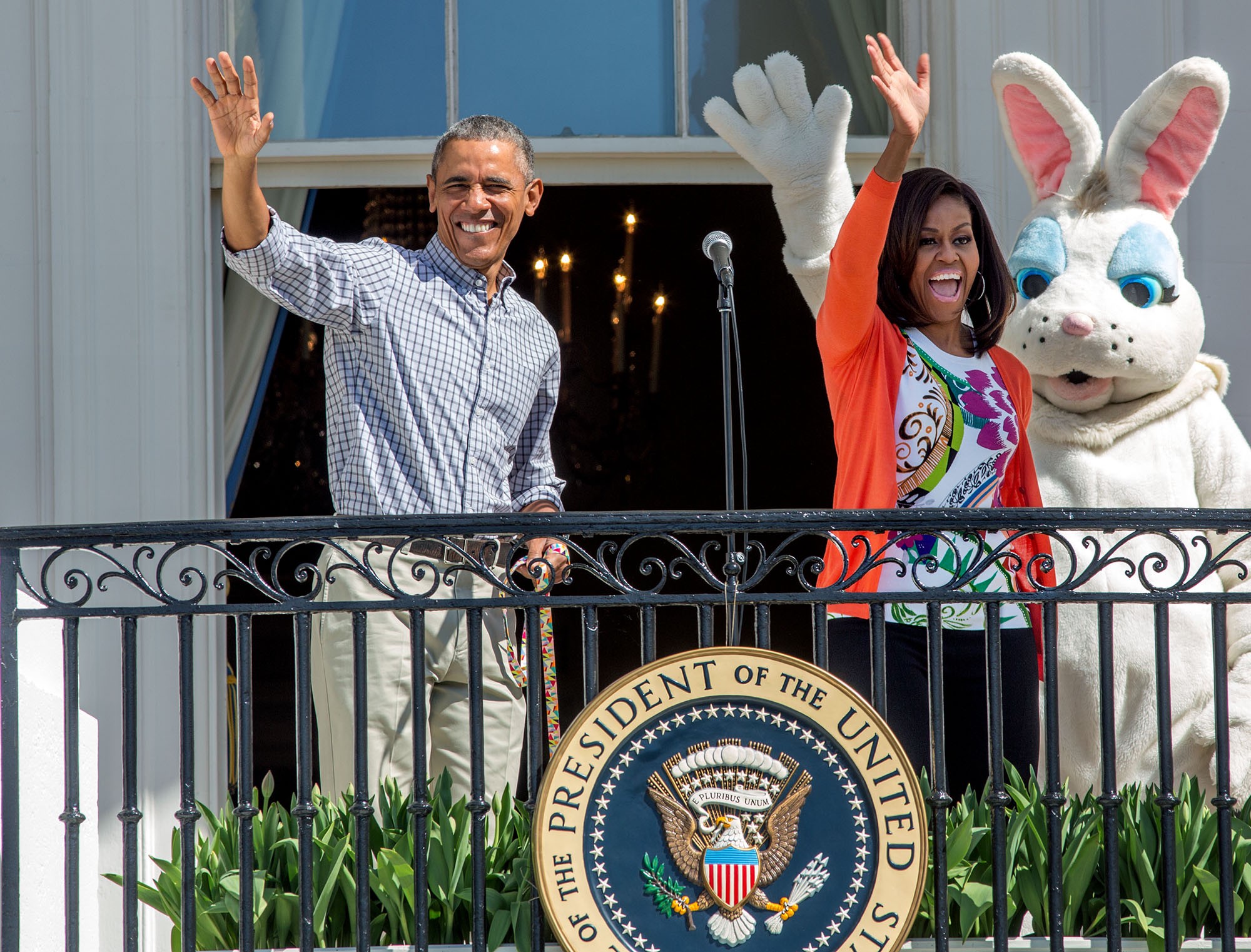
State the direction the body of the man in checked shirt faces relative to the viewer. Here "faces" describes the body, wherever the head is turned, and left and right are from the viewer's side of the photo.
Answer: facing the viewer and to the right of the viewer

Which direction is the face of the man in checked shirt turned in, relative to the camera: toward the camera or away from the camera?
toward the camera

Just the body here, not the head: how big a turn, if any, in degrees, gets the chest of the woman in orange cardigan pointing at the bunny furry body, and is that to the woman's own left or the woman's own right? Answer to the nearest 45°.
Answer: approximately 90° to the woman's own left

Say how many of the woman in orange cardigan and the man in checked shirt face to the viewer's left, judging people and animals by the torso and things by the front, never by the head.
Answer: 0

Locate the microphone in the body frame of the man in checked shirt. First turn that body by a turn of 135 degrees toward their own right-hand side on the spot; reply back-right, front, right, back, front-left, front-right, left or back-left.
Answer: back

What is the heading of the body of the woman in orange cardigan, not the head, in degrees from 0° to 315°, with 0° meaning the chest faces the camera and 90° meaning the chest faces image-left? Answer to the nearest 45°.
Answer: approximately 315°

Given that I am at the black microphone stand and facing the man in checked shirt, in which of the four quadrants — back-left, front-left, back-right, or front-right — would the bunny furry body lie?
back-right

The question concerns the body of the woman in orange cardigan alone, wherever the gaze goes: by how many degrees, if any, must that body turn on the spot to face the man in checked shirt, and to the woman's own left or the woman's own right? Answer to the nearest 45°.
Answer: approximately 135° to the woman's own right

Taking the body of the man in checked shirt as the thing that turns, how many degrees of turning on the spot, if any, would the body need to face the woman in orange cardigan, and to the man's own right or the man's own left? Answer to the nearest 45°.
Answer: approximately 45° to the man's own left

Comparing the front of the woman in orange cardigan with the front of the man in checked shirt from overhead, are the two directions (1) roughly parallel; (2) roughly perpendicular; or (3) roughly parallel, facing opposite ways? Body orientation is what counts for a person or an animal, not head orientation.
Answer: roughly parallel

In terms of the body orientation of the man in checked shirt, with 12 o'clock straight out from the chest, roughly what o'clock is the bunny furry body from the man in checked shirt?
The bunny furry body is roughly at 10 o'clock from the man in checked shirt.
